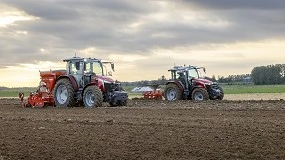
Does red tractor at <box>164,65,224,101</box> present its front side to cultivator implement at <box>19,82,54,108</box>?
no

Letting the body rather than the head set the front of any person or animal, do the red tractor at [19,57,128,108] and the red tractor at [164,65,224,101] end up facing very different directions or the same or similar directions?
same or similar directions

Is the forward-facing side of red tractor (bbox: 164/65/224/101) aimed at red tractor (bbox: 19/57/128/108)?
no

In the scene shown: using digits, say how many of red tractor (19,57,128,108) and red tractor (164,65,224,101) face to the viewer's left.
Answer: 0

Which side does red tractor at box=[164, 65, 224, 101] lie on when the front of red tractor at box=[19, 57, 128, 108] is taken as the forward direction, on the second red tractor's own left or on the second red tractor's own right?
on the second red tractor's own left

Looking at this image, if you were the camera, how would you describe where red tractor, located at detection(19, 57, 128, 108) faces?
facing the viewer and to the right of the viewer

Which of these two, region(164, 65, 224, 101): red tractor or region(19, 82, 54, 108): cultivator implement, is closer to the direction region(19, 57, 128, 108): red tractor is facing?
the red tractor
